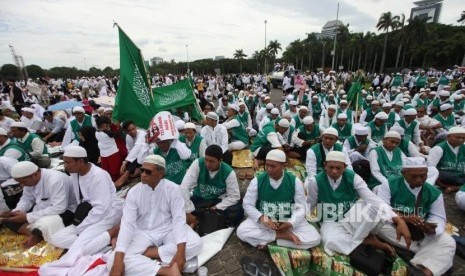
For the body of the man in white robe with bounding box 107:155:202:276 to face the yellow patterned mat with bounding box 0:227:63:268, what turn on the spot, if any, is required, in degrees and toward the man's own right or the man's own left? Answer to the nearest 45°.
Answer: approximately 90° to the man's own right

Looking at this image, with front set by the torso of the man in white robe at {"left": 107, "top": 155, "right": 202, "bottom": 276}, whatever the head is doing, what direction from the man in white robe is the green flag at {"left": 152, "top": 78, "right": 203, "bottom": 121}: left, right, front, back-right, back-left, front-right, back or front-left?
back

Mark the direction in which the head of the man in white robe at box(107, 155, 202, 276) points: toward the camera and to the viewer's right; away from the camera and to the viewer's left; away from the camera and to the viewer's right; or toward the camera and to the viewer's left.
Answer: toward the camera and to the viewer's left

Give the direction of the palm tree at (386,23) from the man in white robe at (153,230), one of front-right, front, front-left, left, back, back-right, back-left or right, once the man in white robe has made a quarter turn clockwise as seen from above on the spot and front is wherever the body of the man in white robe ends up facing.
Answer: back-right

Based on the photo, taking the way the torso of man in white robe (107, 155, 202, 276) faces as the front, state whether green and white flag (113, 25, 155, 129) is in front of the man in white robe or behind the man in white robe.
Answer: behind

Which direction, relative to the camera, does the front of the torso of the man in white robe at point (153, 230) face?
toward the camera
